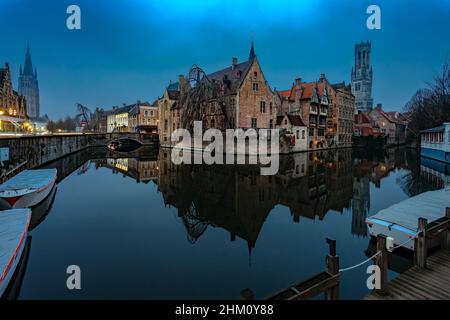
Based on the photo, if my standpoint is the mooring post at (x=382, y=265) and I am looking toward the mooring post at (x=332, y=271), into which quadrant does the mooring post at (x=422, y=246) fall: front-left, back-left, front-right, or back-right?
back-right

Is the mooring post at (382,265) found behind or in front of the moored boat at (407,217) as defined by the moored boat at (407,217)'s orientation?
behind

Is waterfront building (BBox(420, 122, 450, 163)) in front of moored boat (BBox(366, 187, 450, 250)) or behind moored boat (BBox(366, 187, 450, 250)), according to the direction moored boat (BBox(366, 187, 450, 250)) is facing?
in front

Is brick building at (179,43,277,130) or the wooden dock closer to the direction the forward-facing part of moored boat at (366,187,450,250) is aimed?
the brick building
